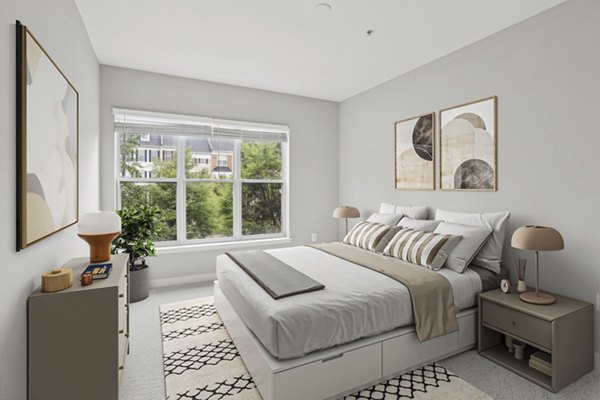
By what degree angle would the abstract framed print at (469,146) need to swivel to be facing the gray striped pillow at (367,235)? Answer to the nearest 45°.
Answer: approximately 45° to its right

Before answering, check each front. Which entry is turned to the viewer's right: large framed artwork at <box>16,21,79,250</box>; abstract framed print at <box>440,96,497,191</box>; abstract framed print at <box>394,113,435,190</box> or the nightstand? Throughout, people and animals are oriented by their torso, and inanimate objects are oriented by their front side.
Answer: the large framed artwork

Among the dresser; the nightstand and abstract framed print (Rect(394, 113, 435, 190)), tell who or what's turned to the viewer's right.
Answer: the dresser

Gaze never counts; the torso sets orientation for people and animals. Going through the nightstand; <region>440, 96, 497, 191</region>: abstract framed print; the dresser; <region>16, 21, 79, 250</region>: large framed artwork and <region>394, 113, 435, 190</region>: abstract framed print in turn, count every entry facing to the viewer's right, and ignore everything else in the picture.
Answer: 2

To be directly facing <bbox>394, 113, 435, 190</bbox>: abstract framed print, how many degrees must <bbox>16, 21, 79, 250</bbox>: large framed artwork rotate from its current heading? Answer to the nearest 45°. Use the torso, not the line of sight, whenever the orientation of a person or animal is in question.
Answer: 0° — it already faces it

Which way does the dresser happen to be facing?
to the viewer's right

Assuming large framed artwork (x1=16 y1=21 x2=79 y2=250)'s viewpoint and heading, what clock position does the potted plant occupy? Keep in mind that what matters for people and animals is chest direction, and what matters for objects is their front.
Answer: The potted plant is roughly at 10 o'clock from the large framed artwork.

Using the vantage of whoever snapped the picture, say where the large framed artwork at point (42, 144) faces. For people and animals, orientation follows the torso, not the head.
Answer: facing to the right of the viewer
